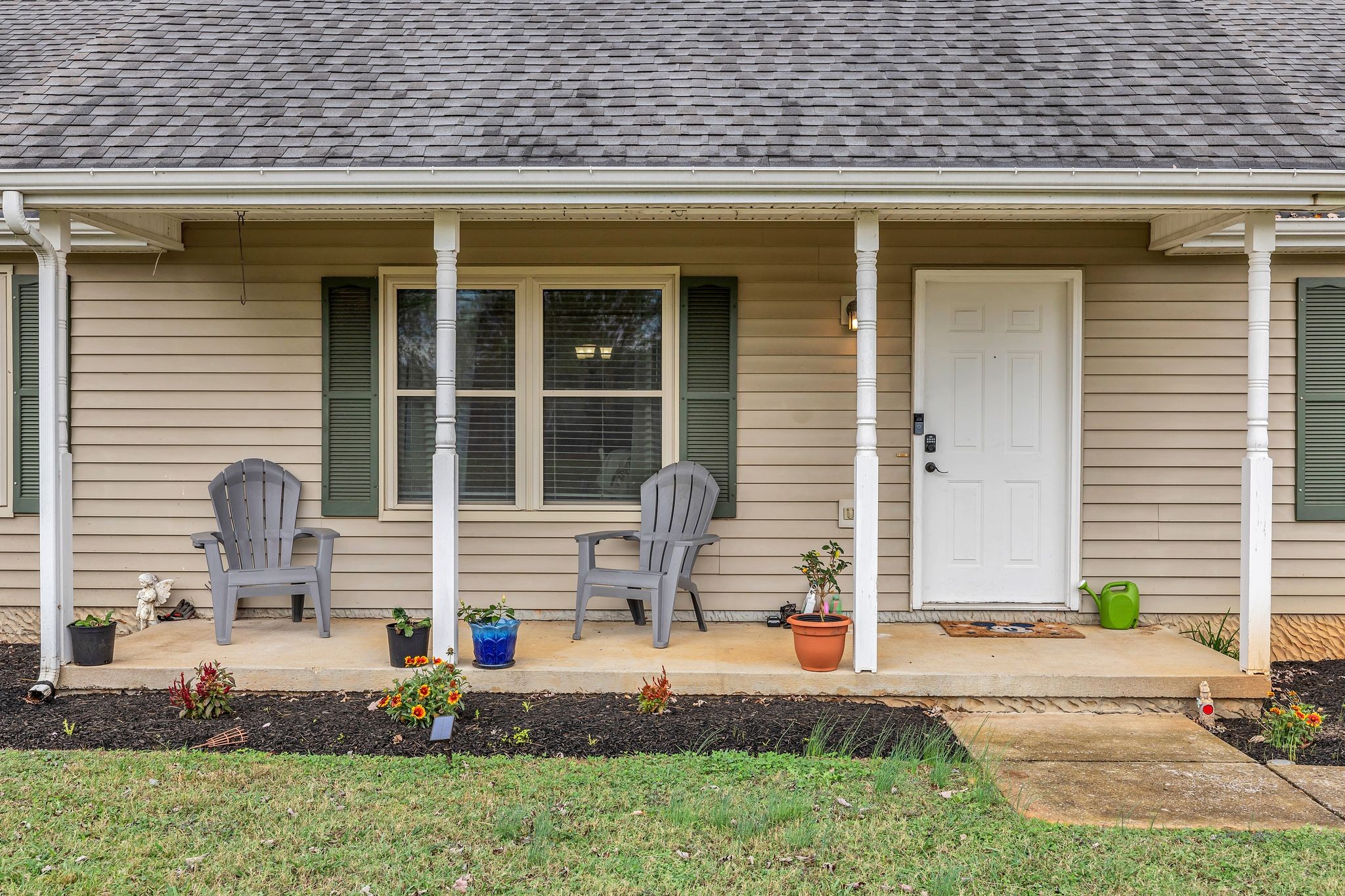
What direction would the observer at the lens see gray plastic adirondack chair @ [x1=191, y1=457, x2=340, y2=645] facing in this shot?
facing the viewer

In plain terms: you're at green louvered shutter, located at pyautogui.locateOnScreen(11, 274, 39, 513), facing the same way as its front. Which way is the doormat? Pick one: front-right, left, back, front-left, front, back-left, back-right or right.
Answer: front-left

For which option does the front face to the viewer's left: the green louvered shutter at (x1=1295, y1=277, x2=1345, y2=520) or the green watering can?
the green watering can

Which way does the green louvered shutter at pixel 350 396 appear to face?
toward the camera

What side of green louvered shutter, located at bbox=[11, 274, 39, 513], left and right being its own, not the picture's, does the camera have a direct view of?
front

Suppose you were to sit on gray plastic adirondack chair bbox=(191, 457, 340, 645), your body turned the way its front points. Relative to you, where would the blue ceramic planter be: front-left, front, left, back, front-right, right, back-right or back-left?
front-left

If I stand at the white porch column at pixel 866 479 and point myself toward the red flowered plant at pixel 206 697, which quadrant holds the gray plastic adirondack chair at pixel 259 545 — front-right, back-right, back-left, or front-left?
front-right

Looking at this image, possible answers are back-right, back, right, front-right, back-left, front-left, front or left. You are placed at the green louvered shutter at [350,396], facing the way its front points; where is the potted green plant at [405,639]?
front

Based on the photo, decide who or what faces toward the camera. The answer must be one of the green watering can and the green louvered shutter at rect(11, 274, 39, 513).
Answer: the green louvered shutter

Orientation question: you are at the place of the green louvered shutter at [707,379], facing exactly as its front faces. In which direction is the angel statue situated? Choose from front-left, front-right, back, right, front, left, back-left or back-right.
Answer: right

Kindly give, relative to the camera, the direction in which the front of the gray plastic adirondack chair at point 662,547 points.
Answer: facing the viewer and to the left of the viewer

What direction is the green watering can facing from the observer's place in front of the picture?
facing to the left of the viewer

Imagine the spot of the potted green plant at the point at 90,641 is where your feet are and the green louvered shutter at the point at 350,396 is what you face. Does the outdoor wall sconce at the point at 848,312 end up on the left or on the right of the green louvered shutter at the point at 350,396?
right

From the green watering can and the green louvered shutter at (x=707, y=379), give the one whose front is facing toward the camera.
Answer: the green louvered shutter
